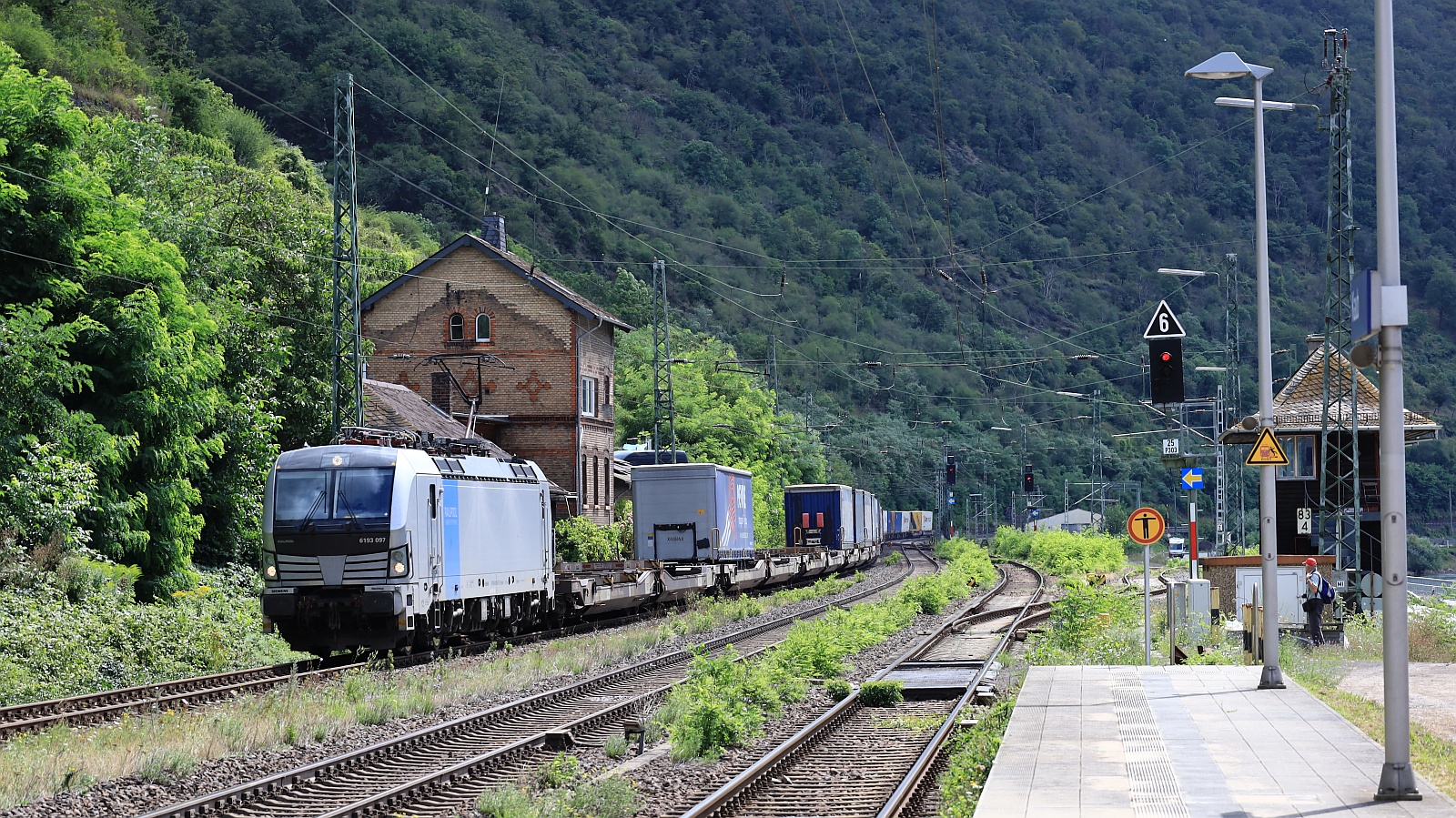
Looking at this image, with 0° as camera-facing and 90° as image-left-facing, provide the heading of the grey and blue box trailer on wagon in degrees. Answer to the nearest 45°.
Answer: approximately 0°

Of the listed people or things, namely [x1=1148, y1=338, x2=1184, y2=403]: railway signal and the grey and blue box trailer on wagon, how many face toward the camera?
2

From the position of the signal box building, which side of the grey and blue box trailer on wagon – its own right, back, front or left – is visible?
left
